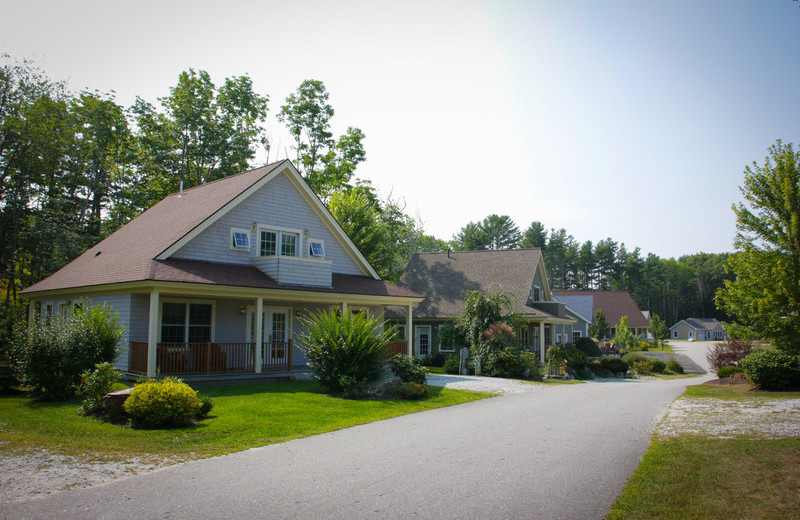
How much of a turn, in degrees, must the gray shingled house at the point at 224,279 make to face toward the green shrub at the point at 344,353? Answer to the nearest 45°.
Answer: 0° — it already faces it

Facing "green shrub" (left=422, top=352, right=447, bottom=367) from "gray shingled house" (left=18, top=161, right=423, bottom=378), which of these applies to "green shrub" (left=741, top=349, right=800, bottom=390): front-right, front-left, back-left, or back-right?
front-right

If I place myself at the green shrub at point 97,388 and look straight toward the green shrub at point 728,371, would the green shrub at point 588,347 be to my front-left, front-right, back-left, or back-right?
front-left

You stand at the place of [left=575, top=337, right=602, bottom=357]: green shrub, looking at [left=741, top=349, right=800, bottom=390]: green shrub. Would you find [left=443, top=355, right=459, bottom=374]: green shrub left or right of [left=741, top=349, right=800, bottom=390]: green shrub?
right

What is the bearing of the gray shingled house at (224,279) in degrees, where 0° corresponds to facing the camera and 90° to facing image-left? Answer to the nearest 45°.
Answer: approximately 315°

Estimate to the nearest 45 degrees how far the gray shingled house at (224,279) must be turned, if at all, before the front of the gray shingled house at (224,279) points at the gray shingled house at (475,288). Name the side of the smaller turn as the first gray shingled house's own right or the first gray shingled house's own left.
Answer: approximately 90° to the first gray shingled house's own left

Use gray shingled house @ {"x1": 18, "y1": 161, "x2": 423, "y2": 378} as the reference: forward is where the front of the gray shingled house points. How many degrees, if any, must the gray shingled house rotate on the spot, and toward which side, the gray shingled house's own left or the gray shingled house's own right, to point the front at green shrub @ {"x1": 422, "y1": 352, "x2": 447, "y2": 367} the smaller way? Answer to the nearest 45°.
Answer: approximately 90° to the gray shingled house's own left

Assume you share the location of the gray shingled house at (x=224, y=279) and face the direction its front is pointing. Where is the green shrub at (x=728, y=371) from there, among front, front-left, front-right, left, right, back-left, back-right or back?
front-left

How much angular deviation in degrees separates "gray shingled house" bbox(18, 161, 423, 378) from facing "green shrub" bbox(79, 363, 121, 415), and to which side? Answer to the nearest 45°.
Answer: approximately 45° to its right

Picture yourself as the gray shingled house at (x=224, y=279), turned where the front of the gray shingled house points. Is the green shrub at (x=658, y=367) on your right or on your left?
on your left
